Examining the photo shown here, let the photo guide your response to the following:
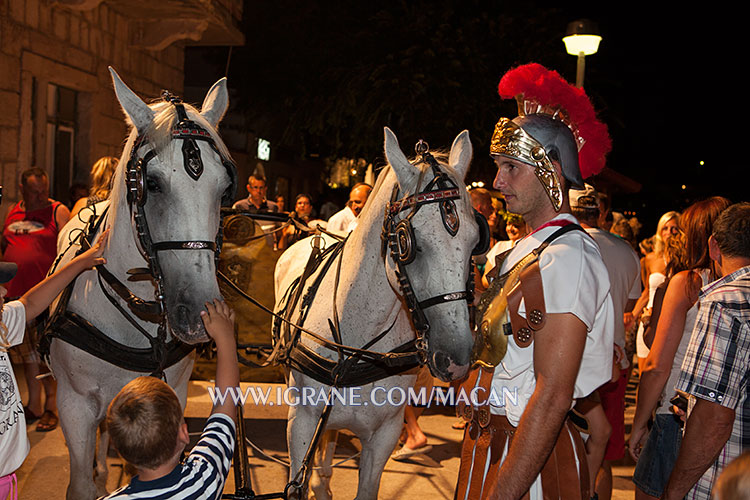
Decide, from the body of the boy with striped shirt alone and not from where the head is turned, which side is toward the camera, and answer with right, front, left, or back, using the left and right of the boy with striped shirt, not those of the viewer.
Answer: back

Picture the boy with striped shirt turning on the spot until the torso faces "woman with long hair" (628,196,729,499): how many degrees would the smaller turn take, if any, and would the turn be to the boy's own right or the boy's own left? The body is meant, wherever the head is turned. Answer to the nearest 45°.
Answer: approximately 90° to the boy's own right

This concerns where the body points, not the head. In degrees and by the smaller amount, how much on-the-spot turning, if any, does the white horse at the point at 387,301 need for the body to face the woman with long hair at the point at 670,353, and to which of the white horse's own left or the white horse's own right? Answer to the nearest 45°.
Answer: approximately 45° to the white horse's own left

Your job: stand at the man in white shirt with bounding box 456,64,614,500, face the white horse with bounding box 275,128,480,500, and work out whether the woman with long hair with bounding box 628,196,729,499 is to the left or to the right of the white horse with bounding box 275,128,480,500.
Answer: right

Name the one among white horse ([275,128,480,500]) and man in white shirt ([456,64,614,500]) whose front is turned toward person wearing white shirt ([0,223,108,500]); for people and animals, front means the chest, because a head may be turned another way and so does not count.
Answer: the man in white shirt

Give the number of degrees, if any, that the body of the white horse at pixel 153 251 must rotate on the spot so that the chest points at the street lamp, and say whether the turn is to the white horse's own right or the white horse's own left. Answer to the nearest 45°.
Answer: approximately 90° to the white horse's own left

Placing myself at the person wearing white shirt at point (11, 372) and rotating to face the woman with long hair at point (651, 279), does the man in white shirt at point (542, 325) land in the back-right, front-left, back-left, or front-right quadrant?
front-right

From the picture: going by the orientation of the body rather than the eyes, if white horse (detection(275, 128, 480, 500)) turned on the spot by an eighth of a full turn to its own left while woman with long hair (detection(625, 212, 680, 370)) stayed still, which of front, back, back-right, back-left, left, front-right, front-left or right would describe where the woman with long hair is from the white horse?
front-left

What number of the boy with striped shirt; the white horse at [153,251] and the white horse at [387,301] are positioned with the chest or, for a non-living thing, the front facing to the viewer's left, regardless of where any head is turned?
0

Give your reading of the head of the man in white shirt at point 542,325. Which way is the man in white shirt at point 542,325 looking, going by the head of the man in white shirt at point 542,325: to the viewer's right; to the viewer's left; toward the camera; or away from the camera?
to the viewer's left

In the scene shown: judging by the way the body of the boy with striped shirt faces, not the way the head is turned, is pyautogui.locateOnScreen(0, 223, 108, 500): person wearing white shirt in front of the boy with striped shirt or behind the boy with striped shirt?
in front

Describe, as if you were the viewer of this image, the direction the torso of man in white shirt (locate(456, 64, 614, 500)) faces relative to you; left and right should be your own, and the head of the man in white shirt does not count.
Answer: facing to the left of the viewer

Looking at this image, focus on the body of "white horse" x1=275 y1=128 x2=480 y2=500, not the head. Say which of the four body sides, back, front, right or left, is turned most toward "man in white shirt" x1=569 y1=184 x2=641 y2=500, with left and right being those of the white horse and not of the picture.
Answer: left

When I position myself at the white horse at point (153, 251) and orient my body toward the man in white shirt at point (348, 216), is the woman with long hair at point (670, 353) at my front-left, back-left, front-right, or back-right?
front-right

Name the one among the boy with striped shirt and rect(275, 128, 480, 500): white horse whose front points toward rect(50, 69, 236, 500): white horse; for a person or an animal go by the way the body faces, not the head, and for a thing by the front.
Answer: the boy with striped shirt

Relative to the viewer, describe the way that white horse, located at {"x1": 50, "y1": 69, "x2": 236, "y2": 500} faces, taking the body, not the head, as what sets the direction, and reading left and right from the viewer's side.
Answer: facing the viewer and to the right of the viewer
